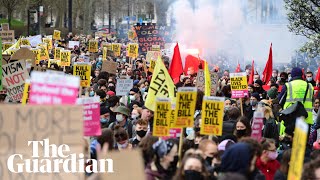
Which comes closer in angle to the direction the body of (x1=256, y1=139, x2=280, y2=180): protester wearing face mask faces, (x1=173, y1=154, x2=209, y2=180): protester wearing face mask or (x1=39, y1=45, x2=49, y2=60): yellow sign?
the protester wearing face mask

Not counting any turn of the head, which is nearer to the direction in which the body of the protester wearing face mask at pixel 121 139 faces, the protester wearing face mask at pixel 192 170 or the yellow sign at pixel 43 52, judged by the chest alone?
the protester wearing face mask

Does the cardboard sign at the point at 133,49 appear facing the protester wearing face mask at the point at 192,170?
yes

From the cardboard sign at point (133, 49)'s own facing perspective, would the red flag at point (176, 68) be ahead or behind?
ahead

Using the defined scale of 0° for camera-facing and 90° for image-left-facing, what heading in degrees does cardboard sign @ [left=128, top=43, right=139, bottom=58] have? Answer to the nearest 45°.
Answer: approximately 0°

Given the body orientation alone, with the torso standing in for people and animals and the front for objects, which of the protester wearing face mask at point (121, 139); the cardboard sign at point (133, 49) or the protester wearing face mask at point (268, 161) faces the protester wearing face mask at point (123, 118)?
the cardboard sign

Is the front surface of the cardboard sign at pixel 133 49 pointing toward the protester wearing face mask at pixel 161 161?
yes
